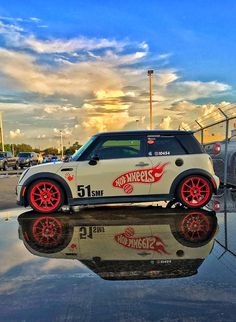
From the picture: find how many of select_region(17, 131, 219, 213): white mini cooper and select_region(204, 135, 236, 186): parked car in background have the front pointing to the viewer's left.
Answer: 1

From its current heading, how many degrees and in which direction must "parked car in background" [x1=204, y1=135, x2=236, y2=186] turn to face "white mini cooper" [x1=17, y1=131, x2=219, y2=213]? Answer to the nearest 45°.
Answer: approximately 180°

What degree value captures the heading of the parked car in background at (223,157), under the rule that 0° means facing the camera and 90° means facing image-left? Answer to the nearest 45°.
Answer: approximately 225°

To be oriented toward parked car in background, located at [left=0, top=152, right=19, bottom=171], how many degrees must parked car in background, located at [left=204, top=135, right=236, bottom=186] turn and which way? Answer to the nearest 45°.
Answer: approximately 90° to its left

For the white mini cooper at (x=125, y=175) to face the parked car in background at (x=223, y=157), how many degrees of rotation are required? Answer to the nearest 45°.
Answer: approximately 135° to its right

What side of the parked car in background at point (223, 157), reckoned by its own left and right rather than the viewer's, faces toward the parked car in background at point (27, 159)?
left

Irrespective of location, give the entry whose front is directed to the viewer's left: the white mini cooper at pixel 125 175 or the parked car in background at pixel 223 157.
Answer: the white mini cooper

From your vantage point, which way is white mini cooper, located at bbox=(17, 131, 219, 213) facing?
to the viewer's left

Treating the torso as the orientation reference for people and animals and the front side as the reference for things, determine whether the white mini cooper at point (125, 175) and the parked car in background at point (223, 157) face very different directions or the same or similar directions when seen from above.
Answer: very different directions
